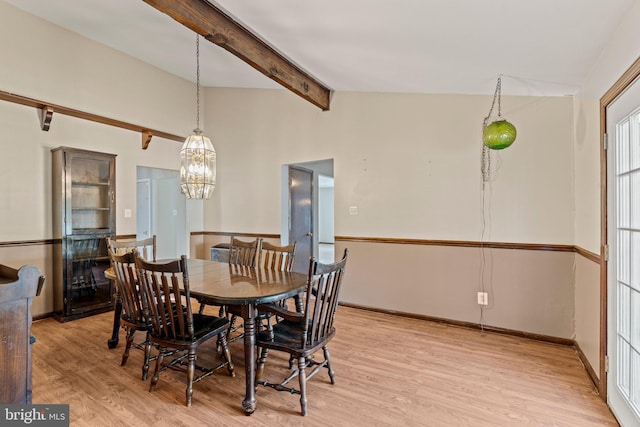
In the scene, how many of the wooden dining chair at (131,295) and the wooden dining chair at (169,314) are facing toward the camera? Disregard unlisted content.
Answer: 0

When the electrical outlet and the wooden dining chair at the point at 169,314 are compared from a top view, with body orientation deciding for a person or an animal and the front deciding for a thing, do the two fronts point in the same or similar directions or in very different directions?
very different directions

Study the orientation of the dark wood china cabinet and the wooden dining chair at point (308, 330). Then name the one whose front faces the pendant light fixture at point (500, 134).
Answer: the dark wood china cabinet

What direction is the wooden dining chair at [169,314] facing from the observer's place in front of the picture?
facing away from the viewer and to the right of the viewer

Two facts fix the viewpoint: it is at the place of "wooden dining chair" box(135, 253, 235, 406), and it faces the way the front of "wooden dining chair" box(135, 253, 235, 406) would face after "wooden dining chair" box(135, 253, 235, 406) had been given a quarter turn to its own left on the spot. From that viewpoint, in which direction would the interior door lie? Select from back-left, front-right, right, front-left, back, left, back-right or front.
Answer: right

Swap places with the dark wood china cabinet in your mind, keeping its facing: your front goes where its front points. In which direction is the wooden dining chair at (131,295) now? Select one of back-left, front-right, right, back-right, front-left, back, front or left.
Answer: front-right

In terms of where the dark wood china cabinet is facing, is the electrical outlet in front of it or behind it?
in front

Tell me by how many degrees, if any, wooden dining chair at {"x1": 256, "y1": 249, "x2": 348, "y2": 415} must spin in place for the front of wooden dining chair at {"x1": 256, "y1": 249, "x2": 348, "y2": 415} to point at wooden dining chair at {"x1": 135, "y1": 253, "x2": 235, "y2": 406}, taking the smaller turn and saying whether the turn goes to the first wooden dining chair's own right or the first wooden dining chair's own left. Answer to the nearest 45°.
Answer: approximately 45° to the first wooden dining chair's own left

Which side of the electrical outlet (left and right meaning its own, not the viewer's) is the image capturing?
front

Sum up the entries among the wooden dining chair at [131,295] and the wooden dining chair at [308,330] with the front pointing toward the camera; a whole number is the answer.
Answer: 0

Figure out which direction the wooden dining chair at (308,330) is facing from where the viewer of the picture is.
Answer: facing away from the viewer and to the left of the viewer

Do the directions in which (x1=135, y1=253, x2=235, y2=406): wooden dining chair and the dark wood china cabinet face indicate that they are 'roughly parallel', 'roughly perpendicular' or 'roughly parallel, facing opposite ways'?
roughly perpendicular

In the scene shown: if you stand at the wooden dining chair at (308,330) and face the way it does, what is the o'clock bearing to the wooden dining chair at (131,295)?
the wooden dining chair at (131,295) is roughly at 11 o'clock from the wooden dining chair at (308,330).

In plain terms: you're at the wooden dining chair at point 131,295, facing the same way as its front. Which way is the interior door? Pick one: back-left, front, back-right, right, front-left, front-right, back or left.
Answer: front
